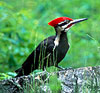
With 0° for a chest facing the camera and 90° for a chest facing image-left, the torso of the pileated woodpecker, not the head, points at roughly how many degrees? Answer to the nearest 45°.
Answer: approximately 270°
